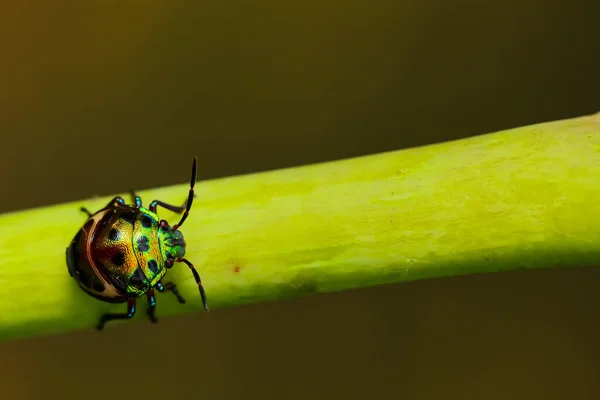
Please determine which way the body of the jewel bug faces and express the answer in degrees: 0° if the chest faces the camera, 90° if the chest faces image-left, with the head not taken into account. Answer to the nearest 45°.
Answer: approximately 270°
